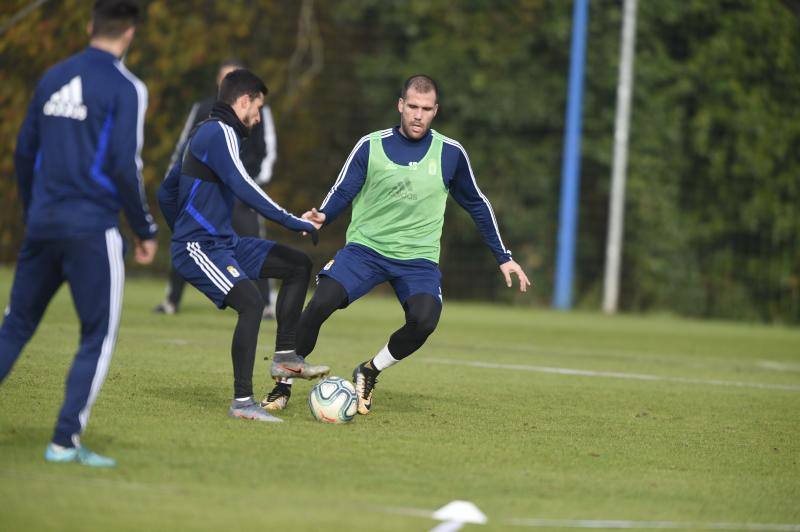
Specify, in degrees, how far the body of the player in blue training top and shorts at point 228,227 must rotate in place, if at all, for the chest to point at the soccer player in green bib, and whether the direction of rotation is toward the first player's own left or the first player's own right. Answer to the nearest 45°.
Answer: approximately 45° to the first player's own left

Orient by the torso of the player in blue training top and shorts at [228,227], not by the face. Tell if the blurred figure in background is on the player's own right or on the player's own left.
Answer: on the player's own left

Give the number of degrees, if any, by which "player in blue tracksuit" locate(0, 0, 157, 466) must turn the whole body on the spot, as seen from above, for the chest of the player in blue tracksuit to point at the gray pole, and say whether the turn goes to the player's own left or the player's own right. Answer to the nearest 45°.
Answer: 0° — they already face it

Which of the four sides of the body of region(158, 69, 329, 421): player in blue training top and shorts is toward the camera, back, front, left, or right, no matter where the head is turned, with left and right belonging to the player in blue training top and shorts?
right

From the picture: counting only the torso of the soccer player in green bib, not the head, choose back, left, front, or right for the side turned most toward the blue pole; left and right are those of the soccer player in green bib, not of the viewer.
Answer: back

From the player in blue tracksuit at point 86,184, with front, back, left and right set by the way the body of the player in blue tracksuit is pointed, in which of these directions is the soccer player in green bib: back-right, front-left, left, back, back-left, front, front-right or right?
front

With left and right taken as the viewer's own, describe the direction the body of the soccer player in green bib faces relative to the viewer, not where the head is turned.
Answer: facing the viewer

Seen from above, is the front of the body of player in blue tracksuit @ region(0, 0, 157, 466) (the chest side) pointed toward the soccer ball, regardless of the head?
yes

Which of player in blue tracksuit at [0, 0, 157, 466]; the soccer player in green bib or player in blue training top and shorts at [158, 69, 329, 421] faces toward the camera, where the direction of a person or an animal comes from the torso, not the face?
the soccer player in green bib

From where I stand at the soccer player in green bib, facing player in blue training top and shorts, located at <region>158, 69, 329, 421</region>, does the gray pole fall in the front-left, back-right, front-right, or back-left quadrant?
back-right

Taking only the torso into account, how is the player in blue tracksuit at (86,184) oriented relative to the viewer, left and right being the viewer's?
facing away from the viewer and to the right of the viewer
